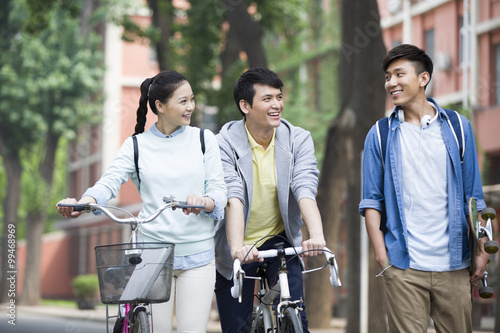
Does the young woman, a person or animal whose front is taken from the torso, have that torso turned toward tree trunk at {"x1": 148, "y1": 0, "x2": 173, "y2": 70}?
no

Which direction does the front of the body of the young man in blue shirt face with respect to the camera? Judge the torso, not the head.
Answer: toward the camera

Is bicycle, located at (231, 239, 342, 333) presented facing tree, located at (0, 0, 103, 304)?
no

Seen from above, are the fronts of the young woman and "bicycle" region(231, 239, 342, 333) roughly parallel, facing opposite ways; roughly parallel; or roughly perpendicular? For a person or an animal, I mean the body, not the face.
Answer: roughly parallel

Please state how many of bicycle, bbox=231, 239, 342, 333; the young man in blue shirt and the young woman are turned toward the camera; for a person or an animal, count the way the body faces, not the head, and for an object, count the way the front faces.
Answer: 3

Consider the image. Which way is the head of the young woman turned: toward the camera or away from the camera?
toward the camera

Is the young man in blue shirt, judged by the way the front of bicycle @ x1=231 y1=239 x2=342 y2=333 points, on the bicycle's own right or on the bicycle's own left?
on the bicycle's own left

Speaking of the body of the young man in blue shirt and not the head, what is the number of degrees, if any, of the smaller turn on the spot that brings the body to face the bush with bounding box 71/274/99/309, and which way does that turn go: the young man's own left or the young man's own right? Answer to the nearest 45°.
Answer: approximately 135° to the young man's own right

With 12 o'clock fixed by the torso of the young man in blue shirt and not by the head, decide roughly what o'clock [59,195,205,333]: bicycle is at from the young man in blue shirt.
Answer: The bicycle is roughly at 2 o'clock from the young man in blue shirt.

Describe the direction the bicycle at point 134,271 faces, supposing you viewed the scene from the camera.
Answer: facing the viewer

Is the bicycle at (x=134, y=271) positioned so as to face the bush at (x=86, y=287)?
no

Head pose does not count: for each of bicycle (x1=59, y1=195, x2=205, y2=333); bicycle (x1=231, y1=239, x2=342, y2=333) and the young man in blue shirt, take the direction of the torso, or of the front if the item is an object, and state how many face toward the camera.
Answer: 3
